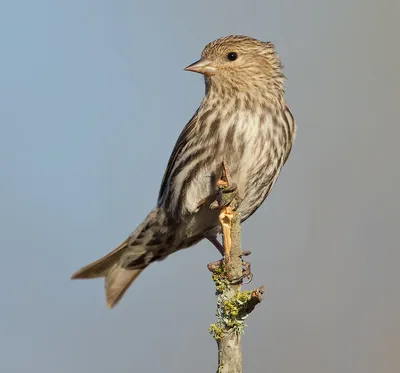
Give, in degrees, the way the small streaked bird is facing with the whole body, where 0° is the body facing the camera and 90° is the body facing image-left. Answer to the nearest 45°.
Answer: approximately 315°
